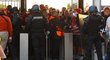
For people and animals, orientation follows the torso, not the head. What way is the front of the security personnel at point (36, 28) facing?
away from the camera

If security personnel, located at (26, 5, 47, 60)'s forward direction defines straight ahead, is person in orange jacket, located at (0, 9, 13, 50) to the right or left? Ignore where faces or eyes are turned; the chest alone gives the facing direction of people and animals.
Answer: on its left

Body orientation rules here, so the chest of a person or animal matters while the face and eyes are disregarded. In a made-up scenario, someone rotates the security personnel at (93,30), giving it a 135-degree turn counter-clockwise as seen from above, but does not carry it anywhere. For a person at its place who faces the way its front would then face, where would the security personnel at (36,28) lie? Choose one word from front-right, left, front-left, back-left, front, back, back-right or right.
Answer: front-right

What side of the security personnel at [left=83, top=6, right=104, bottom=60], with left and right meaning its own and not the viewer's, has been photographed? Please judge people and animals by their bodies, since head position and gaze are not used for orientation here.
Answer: back

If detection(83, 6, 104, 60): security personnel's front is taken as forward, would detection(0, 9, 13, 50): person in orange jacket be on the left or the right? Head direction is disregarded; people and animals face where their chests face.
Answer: on its left
